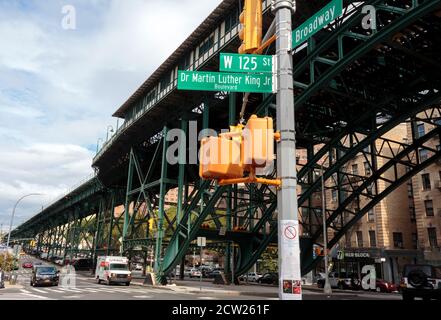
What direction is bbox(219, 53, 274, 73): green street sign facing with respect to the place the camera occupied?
facing the viewer

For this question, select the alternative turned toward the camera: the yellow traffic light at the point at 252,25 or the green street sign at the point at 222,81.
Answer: the green street sign

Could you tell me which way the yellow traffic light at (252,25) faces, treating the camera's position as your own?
facing away from the viewer and to the left of the viewer

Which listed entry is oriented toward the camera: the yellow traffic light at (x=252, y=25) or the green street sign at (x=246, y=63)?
the green street sign

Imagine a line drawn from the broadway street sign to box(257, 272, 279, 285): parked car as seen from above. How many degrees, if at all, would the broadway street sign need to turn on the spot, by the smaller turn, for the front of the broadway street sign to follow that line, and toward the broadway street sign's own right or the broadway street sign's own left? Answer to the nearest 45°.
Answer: approximately 135° to the broadway street sign's own right

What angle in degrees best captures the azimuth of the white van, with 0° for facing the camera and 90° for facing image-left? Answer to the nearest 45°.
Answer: approximately 315°

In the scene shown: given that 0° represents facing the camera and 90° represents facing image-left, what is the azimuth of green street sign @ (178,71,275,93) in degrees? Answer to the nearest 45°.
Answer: approximately 0°

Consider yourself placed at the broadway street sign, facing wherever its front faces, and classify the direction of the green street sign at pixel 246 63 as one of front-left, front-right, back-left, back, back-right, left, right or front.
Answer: front

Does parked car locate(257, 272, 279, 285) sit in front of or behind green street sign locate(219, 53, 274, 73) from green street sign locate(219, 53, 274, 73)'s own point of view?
behind

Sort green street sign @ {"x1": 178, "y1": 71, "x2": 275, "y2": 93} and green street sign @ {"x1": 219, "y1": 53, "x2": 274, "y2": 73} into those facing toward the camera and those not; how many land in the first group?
2

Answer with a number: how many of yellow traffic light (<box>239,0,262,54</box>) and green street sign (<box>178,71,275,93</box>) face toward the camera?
1

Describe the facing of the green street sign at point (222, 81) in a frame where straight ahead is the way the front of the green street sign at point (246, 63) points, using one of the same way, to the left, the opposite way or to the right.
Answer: the same way

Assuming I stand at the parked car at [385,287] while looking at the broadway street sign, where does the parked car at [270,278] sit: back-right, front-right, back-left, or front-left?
back-right

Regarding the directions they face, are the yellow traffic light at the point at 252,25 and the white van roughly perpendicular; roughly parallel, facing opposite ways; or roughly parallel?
roughly parallel, facing opposite ways

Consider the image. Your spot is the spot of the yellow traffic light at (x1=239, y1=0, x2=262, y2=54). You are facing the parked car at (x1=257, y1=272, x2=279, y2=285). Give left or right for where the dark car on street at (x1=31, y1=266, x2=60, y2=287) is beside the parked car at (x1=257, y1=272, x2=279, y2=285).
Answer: left

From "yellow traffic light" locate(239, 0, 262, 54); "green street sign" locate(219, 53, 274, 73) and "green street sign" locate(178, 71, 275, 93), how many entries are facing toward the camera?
2
